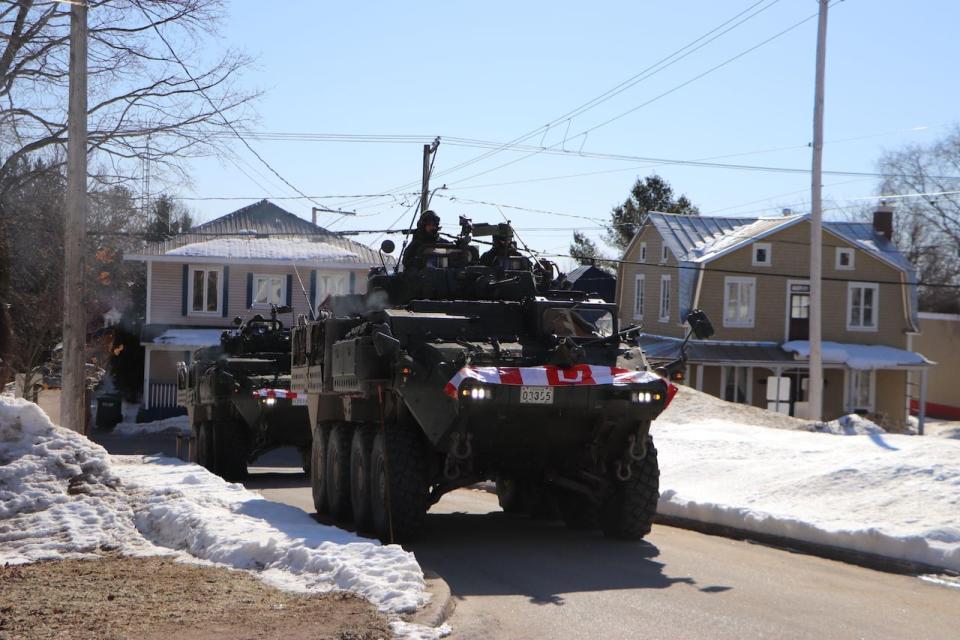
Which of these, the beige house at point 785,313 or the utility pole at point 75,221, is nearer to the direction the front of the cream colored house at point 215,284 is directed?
the utility pole

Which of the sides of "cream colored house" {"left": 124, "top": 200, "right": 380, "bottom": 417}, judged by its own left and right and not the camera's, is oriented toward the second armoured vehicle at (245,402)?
front

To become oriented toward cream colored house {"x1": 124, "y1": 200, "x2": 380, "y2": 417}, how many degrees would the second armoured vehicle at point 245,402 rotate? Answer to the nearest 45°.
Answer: approximately 135° to its left

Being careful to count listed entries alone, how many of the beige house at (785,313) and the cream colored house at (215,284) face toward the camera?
2

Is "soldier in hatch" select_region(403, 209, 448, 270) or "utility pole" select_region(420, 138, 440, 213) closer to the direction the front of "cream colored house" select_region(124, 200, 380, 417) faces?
the soldier in hatch

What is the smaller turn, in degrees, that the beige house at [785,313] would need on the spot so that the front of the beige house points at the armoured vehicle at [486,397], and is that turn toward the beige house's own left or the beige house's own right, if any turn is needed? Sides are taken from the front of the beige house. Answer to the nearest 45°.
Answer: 0° — it already faces it

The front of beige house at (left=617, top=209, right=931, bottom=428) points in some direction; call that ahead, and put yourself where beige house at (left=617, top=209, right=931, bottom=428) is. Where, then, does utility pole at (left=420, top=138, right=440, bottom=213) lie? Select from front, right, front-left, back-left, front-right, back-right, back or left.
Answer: front-right

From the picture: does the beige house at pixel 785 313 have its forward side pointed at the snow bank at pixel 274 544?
yes

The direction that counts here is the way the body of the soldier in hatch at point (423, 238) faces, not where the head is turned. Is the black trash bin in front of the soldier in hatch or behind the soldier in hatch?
behind

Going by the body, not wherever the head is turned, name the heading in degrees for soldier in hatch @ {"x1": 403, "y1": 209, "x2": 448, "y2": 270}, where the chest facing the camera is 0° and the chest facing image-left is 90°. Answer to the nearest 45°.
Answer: approximately 315°
